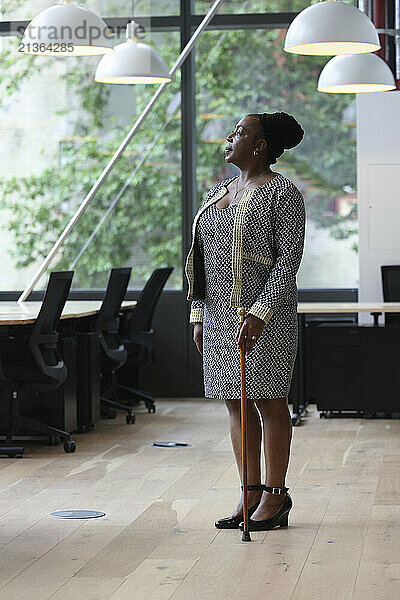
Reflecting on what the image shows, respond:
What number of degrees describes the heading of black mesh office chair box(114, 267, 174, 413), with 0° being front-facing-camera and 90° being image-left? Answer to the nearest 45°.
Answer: approximately 90°

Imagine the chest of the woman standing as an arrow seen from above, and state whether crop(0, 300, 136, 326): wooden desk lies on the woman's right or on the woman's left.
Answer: on the woman's right

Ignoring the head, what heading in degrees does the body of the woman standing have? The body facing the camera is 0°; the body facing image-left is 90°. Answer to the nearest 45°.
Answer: approximately 45°

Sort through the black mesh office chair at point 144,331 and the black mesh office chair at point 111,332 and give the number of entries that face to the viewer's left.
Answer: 2

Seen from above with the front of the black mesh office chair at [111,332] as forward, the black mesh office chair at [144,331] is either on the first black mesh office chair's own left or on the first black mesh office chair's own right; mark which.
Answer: on the first black mesh office chair's own right

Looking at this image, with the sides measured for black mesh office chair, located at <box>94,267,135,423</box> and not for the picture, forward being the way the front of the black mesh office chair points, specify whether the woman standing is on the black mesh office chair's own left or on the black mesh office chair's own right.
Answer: on the black mesh office chair's own left

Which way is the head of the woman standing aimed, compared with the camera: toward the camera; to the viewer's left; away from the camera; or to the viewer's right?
to the viewer's left

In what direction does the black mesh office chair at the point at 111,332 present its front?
to the viewer's left
